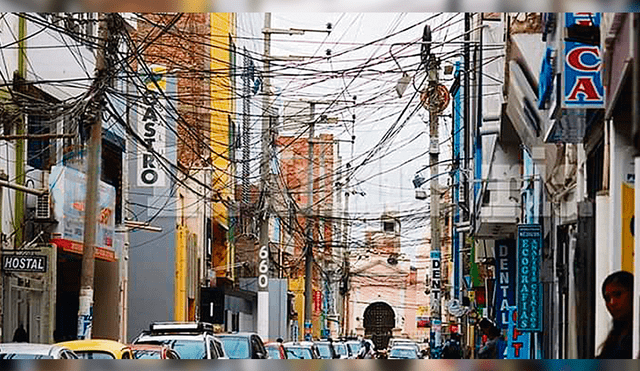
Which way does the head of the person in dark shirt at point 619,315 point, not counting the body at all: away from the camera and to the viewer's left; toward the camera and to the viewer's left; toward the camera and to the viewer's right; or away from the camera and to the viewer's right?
toward the camera and to the viewer's left

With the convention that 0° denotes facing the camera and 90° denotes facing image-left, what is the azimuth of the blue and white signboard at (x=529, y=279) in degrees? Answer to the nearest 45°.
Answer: approximately 0°

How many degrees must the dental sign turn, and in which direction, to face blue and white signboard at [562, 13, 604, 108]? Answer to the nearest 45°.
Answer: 0° — it already faces it

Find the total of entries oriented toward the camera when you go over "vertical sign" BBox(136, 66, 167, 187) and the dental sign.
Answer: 2
